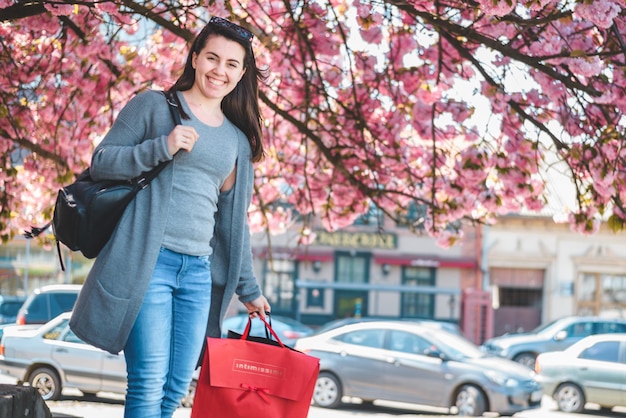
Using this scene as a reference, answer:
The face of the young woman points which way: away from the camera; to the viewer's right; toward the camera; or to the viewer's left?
toward the camera

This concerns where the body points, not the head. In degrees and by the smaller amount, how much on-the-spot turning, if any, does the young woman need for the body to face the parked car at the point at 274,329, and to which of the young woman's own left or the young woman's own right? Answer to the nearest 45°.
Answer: approximately 135° to the young woman's own left

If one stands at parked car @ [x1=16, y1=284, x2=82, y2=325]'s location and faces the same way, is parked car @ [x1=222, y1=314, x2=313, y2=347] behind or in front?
in front

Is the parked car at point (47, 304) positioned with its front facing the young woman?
no

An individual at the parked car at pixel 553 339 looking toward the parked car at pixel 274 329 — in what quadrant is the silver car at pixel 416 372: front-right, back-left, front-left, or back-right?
front-left

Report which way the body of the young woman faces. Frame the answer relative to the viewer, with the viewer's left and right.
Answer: facing the viewer and to the right of the viewer
